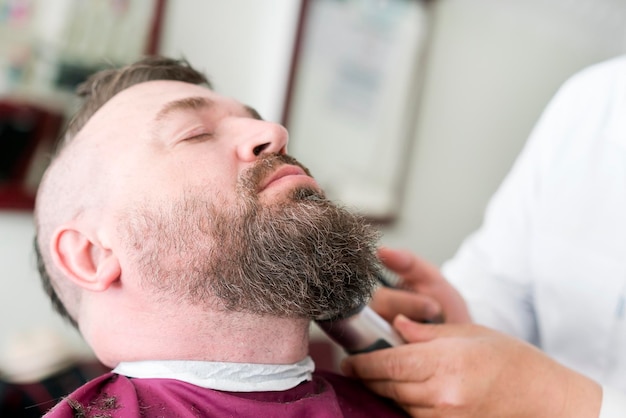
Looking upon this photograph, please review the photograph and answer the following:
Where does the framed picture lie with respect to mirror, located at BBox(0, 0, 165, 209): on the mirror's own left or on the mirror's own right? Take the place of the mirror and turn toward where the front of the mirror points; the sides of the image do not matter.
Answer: on the mirror's own left

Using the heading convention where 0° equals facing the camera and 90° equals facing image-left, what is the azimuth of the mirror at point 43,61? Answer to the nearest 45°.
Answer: approximately 0°
